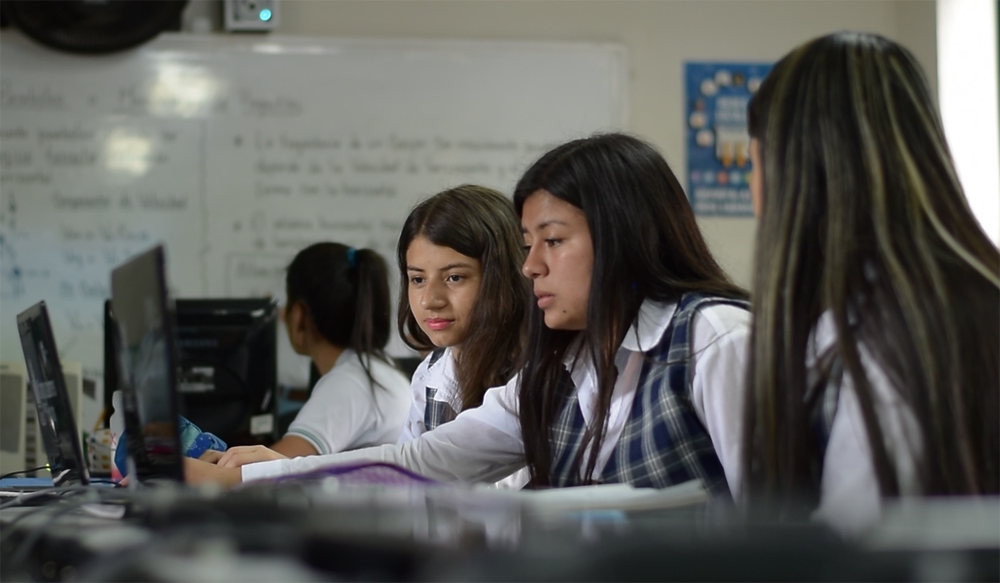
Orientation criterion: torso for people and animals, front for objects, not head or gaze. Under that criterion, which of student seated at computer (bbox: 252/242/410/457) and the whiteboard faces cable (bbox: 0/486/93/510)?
the whiteboard

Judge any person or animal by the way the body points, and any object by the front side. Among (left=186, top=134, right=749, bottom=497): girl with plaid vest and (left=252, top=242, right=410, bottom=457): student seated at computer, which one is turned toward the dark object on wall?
the student seated at computer

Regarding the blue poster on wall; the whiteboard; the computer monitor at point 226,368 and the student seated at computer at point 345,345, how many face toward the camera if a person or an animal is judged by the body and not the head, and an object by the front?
2

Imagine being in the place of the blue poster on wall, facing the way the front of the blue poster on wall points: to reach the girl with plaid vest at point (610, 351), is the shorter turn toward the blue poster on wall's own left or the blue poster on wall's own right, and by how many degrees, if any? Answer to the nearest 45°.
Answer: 0° — it already faces them

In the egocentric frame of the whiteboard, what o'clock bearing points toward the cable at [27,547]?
The cable is roughly at 12 o'clock from the whiteboard.

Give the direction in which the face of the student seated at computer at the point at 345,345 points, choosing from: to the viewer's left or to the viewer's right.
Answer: to the viewer's left

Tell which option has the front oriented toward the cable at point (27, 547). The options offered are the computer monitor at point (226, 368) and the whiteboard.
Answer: the whiteboard
